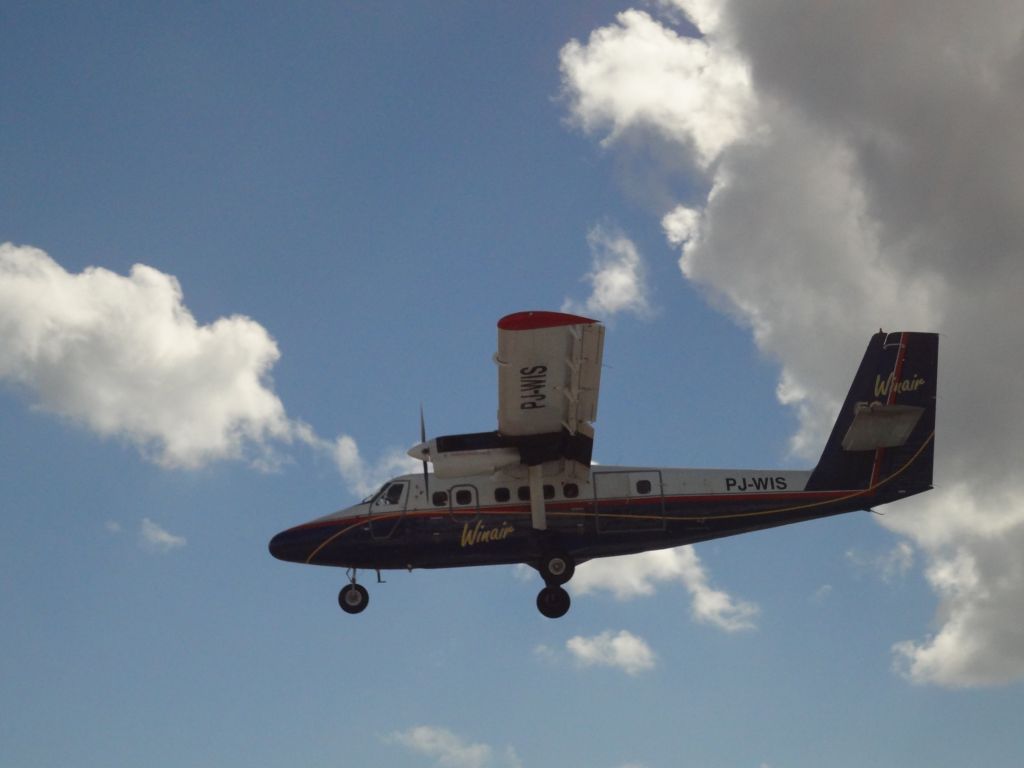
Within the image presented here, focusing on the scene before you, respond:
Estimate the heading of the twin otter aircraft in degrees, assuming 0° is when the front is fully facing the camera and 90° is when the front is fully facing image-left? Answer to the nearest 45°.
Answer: approximately 90°
